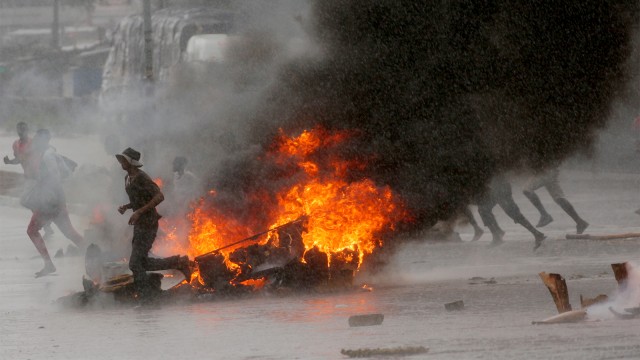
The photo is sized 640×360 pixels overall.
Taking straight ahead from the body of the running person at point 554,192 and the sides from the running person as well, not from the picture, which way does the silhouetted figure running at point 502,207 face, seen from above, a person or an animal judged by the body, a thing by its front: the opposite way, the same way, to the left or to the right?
the same way

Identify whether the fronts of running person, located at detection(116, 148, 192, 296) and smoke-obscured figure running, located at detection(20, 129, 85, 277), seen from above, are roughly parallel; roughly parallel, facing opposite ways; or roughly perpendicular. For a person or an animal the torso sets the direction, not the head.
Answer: roughly parallel

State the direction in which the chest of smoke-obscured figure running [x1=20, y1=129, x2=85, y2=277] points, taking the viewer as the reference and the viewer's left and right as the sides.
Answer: facing to the left of the viewer

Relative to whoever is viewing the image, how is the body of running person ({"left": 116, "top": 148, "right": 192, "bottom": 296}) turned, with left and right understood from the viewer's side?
facing to the left of the viewer

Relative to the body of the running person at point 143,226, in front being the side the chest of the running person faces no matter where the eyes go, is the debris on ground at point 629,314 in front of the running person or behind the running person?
behind

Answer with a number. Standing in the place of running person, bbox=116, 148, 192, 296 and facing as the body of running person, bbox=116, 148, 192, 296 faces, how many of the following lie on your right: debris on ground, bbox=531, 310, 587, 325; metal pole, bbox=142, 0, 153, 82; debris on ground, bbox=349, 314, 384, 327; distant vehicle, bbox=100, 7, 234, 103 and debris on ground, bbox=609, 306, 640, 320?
2
